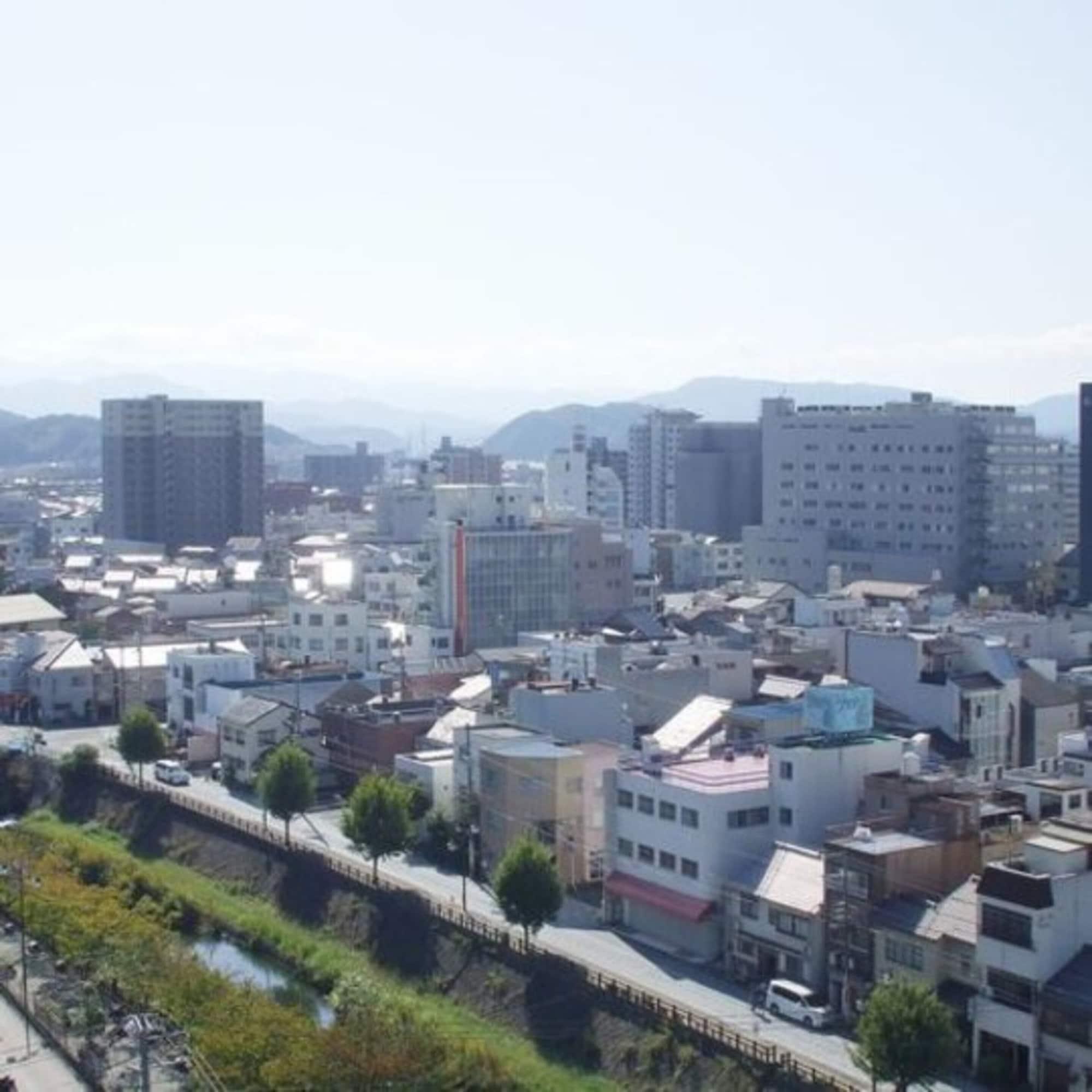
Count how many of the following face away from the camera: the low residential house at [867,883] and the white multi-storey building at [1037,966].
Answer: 0

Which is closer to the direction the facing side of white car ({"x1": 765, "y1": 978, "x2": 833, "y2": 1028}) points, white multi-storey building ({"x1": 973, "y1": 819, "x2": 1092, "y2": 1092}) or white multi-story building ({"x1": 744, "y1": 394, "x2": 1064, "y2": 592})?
the white multi-storey building

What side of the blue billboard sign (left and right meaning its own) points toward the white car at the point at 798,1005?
front

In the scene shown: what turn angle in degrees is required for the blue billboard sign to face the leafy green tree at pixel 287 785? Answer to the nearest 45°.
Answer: approximately 90° to its right

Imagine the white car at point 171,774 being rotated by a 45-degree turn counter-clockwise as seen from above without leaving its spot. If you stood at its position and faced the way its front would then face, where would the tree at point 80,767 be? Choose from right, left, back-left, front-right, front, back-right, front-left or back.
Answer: back

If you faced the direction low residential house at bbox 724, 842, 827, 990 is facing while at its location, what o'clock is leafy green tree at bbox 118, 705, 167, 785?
The leafy green tree is roughly at 3 o'clock from the low residential house.

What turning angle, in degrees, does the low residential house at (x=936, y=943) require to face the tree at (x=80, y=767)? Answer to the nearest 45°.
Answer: approximately 90° to its right

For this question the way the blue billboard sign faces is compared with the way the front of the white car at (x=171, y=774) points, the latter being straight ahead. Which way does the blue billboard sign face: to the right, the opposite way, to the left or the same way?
to the right
